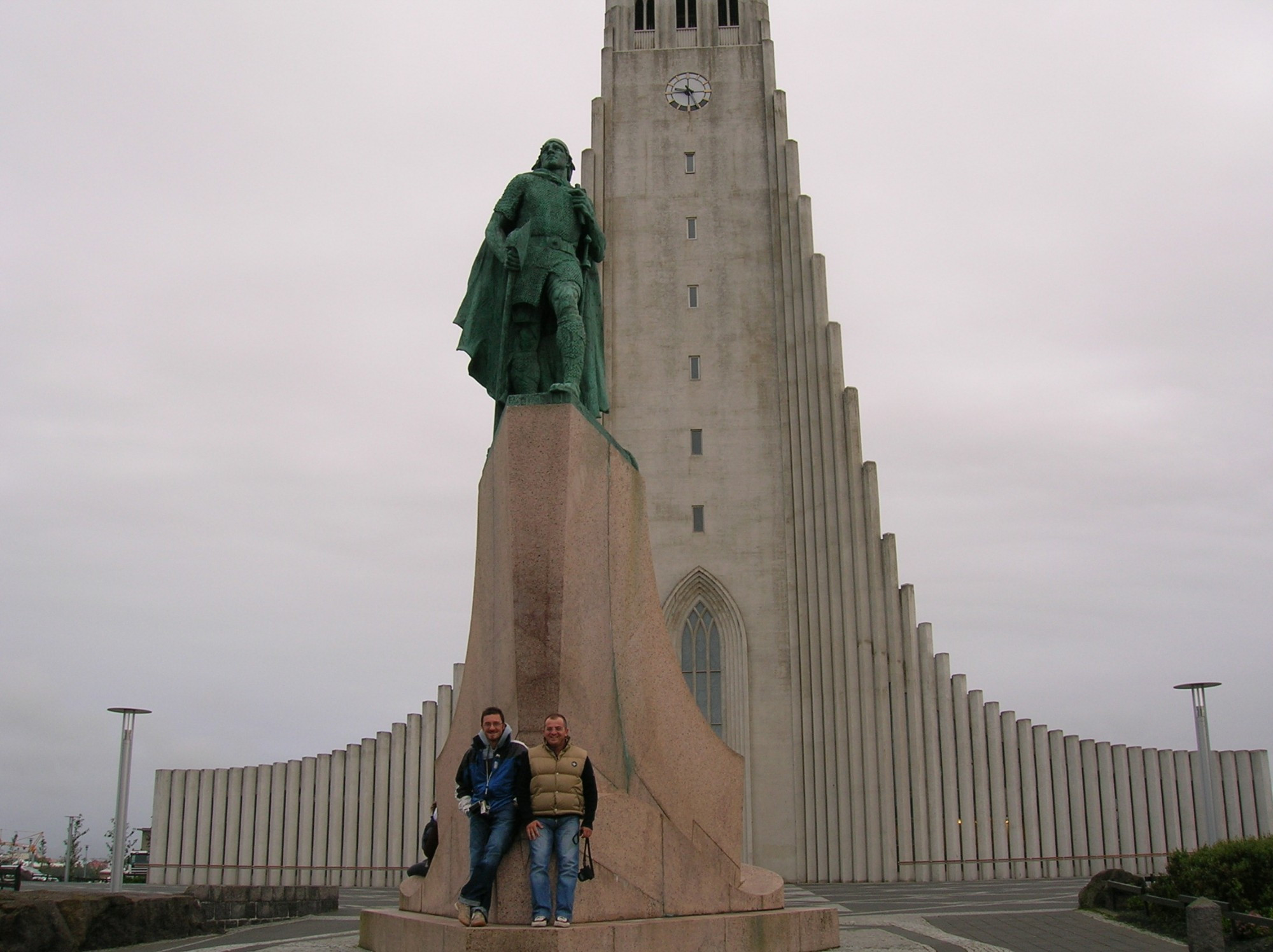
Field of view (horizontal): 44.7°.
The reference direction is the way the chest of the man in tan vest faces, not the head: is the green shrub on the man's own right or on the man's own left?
on the man's own left

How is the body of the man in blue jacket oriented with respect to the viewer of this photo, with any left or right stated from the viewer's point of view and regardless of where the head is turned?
facing the viewer

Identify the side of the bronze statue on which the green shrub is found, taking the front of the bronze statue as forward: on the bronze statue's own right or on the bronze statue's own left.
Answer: on the bronze statue's own left

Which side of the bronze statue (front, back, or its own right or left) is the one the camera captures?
front
